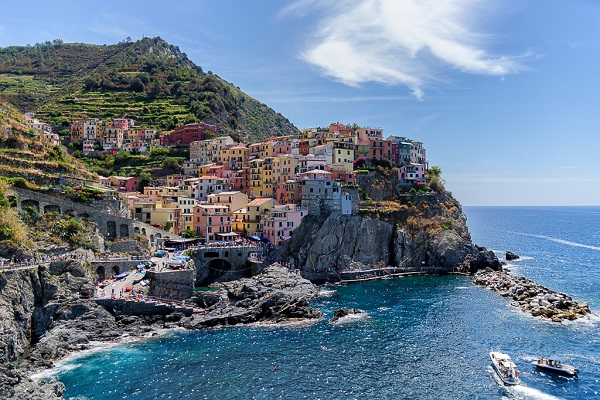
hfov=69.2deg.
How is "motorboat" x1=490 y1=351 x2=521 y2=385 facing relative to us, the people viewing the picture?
facing away from the viewer and to the left of the viewer

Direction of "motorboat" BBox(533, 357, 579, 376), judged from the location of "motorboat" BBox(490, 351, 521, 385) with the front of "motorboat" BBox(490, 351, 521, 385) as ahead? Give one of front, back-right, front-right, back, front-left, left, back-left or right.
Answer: right

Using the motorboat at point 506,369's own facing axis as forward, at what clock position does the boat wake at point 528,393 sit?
The boat wake is roughly at 6 o'clock from the motorboat.
